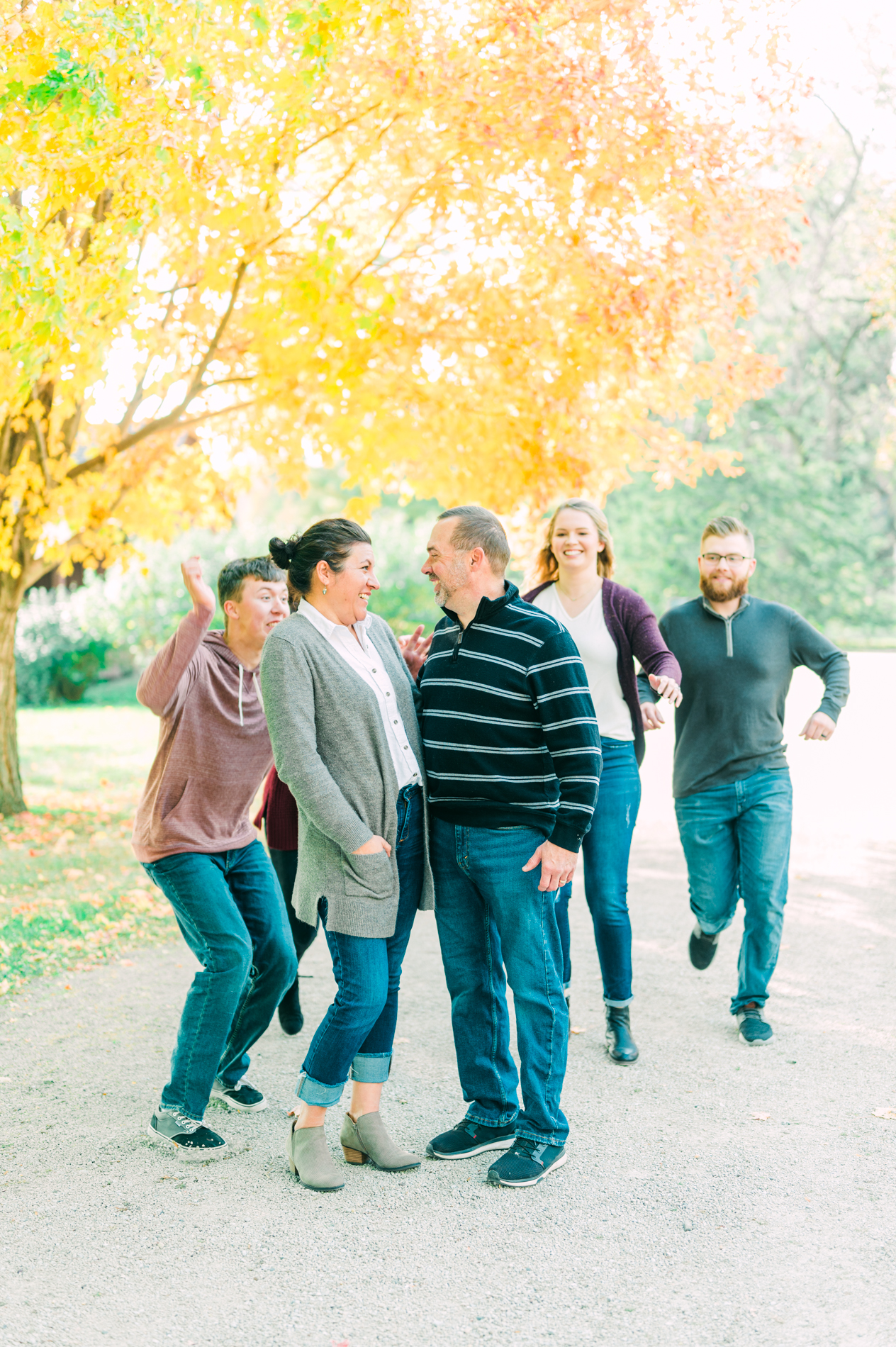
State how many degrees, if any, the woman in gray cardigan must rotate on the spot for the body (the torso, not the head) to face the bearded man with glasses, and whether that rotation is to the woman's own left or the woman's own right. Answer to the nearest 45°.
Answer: approximately 90° to the woman's own left

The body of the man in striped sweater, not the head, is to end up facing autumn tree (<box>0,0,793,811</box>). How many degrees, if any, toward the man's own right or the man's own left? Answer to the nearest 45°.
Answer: approximately 135° to the man's own right

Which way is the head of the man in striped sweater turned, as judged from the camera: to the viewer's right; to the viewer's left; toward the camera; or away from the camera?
to the viewer's left

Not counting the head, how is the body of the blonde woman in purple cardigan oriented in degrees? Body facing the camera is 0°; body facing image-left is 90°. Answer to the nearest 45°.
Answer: approximately 0°

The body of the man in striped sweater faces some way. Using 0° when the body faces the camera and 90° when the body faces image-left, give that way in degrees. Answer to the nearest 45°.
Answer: approximately 45°

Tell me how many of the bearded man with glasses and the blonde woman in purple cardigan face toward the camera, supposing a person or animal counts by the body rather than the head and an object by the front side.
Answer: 2

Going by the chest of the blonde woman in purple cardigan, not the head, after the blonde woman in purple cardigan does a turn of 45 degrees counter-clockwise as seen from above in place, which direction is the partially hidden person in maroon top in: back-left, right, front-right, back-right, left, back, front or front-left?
back-right

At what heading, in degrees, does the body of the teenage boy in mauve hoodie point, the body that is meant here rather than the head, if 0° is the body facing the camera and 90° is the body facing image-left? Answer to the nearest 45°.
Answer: approximately 315°

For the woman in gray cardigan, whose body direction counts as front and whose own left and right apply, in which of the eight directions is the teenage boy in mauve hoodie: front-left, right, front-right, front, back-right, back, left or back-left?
back

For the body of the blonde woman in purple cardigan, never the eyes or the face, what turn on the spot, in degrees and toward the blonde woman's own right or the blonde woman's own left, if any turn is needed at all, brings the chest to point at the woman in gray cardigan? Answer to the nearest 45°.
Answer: approximately 45° to the blonde woman's own right

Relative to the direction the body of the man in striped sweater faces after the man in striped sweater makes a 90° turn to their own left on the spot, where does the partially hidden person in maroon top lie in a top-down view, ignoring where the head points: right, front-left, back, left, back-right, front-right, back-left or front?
back
